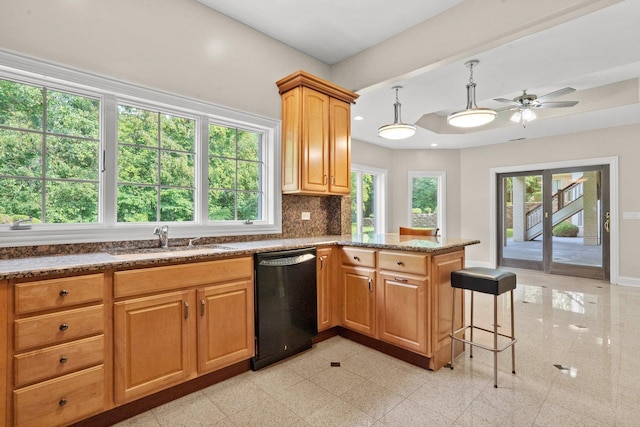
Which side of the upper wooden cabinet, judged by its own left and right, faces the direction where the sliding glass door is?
left

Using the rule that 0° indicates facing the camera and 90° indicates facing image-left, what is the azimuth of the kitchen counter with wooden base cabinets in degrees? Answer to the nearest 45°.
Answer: approximately 315°

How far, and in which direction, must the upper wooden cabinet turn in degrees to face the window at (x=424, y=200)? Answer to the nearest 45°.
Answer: approximately 90° to its left

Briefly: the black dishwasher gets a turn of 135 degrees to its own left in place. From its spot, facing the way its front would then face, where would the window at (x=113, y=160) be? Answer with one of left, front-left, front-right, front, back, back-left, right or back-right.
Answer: left

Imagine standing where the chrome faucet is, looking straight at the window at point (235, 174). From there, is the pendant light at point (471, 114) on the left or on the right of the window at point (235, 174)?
right

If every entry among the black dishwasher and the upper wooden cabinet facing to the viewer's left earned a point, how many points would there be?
0

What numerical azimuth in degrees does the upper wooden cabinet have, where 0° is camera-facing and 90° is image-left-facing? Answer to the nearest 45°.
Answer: approximately 315°

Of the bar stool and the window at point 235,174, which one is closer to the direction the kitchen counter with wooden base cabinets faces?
the bar stool

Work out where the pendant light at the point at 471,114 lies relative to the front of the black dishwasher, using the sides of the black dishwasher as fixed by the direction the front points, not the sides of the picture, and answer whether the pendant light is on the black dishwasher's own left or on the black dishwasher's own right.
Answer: on the black dishwasher's own left
